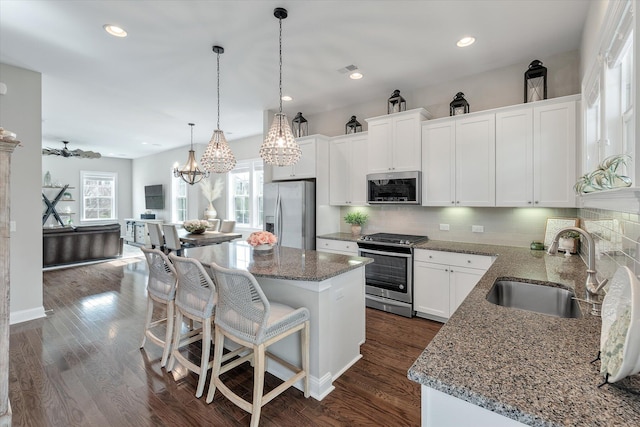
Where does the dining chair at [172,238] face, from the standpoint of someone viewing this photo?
facing away from the viewer and to the right of the viewer

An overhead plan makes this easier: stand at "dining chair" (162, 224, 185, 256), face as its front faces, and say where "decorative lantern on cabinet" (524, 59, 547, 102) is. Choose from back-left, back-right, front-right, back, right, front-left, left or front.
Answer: right

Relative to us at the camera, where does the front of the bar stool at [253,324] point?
facing away from the viewer and to the right of the viewer

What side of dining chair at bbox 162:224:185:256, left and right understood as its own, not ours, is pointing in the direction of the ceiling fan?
left

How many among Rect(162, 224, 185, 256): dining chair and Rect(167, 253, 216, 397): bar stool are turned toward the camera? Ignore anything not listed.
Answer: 0

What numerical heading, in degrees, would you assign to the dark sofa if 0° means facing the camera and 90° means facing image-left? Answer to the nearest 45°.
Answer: approximately 135°

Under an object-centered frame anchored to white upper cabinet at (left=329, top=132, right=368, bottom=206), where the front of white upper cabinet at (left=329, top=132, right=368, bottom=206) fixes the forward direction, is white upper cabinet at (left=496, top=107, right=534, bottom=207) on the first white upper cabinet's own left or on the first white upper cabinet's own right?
on the first white upper cabinet's own left

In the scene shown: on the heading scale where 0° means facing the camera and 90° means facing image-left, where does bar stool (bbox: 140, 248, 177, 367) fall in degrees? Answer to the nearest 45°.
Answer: approximately 225°

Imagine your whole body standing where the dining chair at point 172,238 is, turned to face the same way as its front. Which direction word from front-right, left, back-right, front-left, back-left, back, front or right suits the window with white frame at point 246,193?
front

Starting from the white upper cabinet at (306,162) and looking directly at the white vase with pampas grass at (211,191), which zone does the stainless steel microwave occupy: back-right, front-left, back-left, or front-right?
back-right

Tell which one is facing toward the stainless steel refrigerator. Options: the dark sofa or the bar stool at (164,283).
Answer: the bar stool

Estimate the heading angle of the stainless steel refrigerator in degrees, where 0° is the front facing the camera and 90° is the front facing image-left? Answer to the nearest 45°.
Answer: approximately 45°

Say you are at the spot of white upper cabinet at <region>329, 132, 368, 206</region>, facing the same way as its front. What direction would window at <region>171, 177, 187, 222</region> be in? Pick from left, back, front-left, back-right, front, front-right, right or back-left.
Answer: right

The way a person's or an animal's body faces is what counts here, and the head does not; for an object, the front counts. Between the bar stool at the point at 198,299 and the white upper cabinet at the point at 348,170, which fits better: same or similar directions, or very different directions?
very different directions

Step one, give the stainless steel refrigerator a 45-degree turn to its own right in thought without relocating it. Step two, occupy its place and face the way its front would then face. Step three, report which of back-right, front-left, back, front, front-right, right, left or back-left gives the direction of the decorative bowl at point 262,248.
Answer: left

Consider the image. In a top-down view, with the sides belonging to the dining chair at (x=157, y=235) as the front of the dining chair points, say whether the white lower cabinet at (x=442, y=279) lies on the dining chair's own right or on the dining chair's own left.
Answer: on the dining chair's own right

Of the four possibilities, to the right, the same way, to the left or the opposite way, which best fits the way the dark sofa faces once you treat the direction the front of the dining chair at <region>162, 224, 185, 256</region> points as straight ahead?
to the left

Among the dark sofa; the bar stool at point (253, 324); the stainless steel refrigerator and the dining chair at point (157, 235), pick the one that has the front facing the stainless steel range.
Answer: the bar stool at point (253, 324)

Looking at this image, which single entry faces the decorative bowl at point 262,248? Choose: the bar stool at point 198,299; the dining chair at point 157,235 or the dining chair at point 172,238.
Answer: the bar stool at point 198,299
